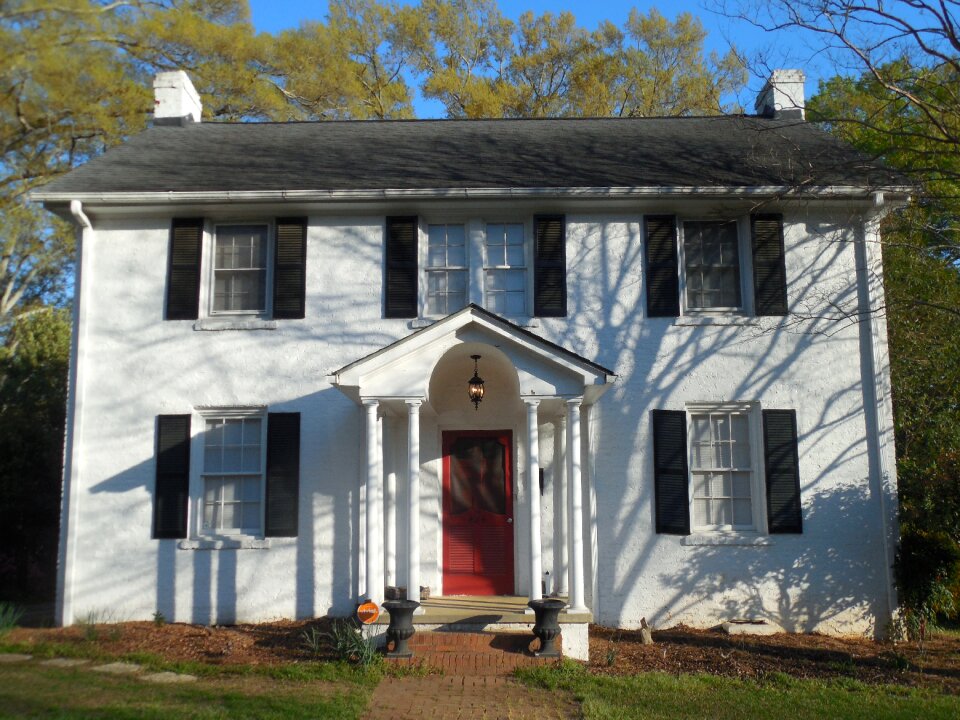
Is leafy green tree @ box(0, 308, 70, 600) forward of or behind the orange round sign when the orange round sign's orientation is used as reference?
behind

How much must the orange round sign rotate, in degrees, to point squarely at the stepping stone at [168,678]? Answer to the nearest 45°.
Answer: approximately 90° to its right

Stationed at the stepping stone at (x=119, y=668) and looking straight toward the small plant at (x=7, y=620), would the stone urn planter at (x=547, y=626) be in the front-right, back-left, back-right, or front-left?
back-right

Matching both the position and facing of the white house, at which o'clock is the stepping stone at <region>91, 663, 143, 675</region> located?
The stepping stone is roughly at 2 o'clock from the white house.

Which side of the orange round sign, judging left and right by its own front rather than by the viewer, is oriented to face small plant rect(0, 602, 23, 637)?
right

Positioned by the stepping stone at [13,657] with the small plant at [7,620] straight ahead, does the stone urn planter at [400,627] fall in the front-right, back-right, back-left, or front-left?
back-right

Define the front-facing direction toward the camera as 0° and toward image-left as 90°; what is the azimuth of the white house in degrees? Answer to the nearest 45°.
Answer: approximately 0°

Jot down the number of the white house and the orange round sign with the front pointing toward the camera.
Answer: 2

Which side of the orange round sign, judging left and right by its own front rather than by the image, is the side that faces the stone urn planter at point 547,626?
left

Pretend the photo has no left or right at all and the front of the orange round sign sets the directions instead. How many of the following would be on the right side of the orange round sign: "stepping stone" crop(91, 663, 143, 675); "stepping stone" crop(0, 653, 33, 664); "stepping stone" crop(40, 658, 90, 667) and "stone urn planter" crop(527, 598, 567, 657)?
3
